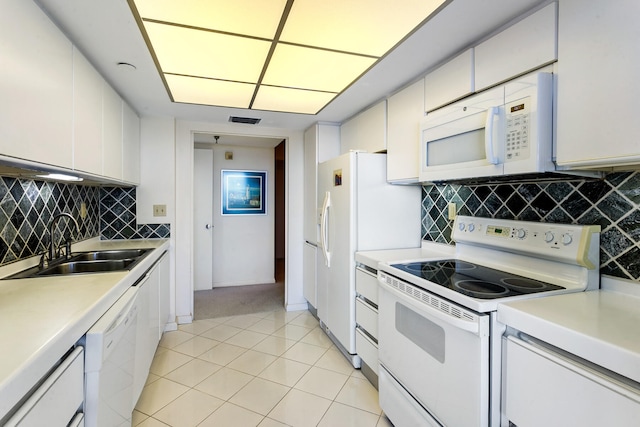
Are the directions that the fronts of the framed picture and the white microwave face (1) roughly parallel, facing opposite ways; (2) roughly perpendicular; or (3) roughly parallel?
roughly perpendicular

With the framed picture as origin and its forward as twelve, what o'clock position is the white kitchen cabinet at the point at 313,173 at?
The white kitchen cabinet is roughly at 11 o'clock from the framed picture.

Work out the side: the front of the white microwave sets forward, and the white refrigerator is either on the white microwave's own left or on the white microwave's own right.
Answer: on the white microwave's own right

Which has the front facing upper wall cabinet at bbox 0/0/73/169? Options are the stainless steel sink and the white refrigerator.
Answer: the white refrigerator

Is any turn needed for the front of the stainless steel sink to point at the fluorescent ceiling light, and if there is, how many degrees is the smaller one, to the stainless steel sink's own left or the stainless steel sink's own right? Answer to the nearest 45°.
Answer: approximately 45° to the stainless steel sink's own right

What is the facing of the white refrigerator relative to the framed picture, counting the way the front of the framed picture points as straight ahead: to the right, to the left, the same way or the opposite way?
to the right

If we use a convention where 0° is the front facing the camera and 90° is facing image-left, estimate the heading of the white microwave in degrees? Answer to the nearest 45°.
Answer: approximately 45°

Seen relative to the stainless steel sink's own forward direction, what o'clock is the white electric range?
The white electric range is roughly at 2 o'clock from the stainless steel sink.

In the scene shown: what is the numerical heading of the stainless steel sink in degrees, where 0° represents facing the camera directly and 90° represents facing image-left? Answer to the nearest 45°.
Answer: approximately 270°

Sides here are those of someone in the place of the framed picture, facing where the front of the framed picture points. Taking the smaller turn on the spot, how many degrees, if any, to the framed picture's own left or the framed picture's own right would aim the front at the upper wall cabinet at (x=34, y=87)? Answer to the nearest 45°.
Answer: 0° — it already faces it

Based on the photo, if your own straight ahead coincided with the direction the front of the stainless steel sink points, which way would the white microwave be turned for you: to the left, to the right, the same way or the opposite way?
the opposite way

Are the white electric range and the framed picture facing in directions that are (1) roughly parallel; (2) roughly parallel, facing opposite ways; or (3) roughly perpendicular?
roughly perpendicular

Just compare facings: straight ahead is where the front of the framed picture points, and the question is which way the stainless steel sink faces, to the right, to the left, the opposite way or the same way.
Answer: to the left
